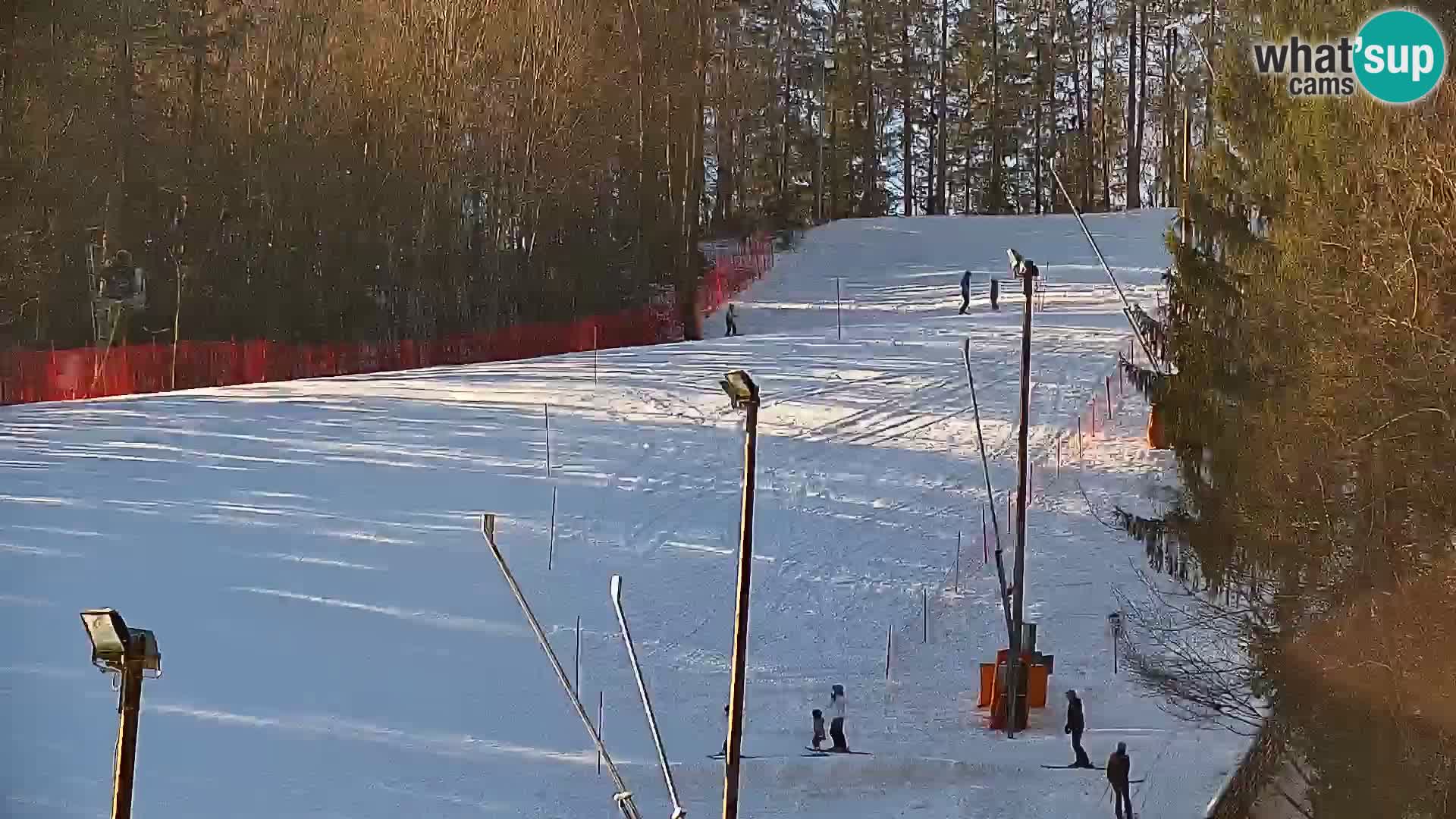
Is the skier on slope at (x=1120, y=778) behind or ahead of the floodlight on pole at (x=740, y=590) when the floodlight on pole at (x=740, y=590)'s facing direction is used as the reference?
behind
